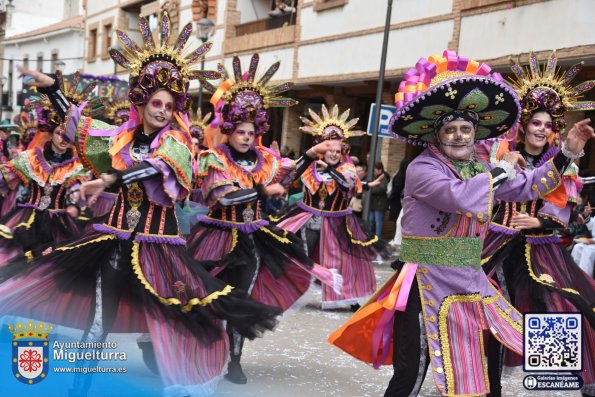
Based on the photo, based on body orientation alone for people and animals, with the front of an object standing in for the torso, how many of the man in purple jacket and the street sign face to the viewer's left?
0

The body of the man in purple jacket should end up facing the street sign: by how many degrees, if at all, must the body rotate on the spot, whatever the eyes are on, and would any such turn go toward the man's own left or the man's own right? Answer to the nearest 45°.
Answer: approximately 135° to the man's own left

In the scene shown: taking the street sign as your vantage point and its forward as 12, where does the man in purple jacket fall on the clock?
The man in purple jacket is roughly at 12 o'clock from the street sign.

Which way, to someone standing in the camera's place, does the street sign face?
facing the viewer
